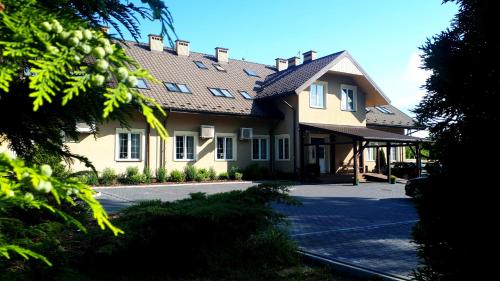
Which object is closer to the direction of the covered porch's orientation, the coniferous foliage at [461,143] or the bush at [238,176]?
the coniferous foliage

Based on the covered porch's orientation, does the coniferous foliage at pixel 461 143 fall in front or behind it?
in front

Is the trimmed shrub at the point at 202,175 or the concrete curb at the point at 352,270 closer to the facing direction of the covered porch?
the concrete curb

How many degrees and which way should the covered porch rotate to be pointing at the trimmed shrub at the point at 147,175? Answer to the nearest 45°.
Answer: approximately 90° to its right

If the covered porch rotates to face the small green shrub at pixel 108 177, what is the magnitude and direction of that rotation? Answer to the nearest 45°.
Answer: approximately 90° to its right

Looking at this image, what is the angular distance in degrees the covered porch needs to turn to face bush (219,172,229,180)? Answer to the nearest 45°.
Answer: approximately 135° to its right

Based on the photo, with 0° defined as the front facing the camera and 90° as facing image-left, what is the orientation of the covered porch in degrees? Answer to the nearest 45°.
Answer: approximately 315°

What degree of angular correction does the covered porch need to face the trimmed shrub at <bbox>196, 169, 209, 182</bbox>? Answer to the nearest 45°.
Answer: approximately 90° to its right

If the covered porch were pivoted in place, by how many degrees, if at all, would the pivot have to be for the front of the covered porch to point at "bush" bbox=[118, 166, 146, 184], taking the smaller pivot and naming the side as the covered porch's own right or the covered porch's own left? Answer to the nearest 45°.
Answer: approximately 90° to the covered porch's own right

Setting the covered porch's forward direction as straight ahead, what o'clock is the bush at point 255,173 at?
The bush is roughly at 4 o'clock from the covered porch.

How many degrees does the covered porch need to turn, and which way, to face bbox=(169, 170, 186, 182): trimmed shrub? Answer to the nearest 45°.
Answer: approximately 90° to its right

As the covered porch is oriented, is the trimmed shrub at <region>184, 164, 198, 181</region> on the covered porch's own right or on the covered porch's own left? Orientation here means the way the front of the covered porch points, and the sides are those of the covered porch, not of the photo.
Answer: on the covered porch's own right

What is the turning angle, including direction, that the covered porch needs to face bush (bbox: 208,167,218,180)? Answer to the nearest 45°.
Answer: approximately 135° to its right
